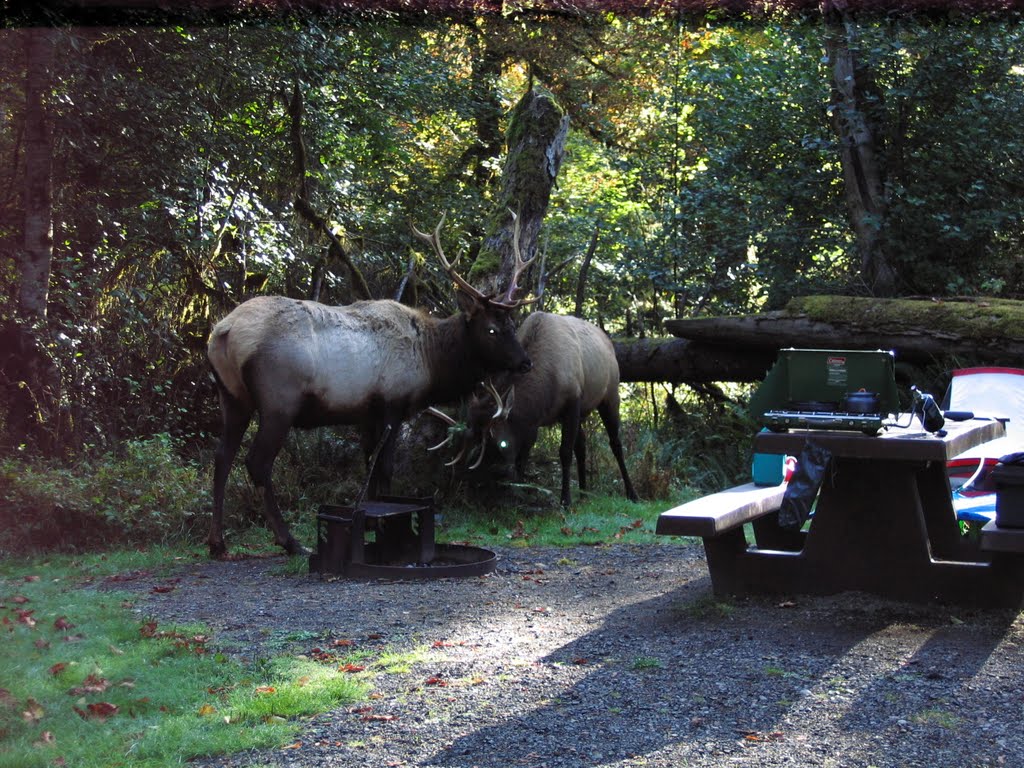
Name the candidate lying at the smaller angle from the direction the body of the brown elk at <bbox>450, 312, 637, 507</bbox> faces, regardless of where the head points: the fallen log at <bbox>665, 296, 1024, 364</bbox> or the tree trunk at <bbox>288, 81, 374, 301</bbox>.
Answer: the tree trunk

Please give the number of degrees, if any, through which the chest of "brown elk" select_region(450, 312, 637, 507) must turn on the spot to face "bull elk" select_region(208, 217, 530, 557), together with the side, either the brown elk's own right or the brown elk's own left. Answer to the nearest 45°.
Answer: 0° — it already faces it

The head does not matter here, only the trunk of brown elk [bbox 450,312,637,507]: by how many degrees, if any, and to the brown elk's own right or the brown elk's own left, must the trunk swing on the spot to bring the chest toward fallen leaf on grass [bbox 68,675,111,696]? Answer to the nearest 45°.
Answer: approximately 45° to the brown elk's own left

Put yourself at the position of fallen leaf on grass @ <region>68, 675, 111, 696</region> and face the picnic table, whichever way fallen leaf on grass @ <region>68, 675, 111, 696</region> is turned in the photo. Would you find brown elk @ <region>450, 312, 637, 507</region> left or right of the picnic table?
left

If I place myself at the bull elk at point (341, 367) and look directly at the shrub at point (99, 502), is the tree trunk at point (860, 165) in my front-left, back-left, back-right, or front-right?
back-right

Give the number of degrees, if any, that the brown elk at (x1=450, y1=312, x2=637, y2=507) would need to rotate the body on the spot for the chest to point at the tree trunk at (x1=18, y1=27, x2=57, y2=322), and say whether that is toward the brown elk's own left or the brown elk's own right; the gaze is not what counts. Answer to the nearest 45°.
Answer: approximately 45° to the brown elk's own right

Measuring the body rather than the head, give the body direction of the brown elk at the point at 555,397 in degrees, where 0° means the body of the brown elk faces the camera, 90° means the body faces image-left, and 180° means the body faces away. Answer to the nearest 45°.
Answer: approximately 45°

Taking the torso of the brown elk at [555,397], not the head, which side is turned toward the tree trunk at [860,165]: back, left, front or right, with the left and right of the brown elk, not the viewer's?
back

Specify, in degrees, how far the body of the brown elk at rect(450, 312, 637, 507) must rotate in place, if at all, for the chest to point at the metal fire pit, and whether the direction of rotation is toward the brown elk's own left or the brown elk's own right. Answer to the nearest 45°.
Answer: approximately 45° to the brown elk's own left
